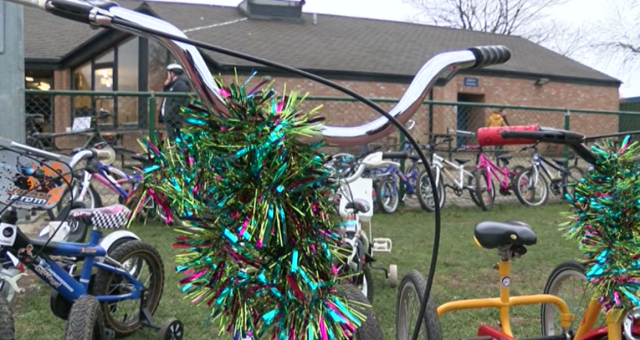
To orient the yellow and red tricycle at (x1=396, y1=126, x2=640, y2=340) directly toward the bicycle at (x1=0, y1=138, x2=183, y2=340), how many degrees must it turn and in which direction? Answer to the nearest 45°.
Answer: approximately 135° to its right

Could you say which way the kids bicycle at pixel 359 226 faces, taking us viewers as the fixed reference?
facing away from the viewer

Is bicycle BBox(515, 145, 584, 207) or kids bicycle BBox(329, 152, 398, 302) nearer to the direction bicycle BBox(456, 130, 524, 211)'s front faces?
the kids bicycle

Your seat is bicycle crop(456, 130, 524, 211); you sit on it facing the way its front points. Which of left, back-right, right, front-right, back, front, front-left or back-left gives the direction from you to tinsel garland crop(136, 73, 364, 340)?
front-left

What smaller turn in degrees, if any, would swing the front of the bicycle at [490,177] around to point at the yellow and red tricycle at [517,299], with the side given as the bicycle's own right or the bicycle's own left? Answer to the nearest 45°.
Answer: approximately 45° to the bicycle's own left

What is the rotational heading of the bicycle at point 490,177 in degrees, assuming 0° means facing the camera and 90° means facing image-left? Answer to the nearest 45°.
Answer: approximately 45°

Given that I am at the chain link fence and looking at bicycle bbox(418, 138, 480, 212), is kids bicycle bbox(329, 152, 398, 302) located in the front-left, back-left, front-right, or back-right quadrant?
front-right

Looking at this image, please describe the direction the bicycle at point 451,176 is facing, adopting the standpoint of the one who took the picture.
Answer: facing the viewer and to the left of the viewer

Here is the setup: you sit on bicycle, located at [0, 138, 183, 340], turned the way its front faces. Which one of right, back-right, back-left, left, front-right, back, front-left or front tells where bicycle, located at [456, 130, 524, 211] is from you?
back

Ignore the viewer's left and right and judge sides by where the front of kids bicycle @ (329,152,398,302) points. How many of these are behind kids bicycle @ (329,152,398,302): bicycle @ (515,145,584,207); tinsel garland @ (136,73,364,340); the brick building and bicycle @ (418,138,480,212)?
1

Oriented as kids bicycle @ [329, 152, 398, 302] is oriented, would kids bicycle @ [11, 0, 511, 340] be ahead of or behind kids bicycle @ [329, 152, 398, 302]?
behind

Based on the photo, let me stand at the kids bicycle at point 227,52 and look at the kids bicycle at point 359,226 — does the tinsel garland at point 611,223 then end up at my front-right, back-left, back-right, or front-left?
front-right

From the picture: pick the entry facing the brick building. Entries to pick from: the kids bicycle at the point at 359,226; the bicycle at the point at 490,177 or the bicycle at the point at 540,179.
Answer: the kids bicycle
